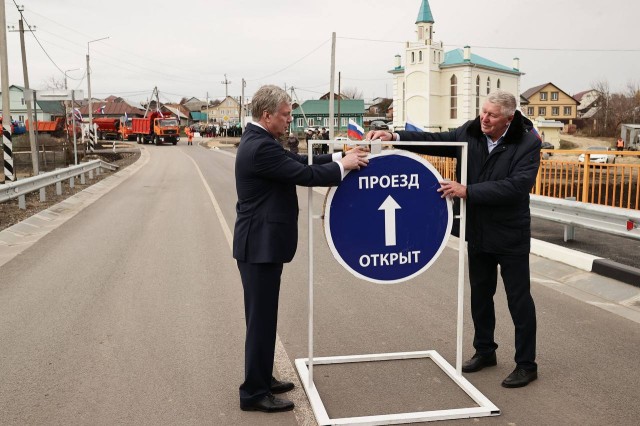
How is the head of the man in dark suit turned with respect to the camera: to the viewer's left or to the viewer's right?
to the viewer's right

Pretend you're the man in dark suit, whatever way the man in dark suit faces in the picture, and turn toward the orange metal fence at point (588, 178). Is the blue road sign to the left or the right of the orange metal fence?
right

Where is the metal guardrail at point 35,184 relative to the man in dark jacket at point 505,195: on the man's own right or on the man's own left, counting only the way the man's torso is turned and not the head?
on the man's own right

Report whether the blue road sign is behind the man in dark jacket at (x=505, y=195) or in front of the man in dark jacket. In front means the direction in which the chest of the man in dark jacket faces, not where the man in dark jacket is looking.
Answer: in front

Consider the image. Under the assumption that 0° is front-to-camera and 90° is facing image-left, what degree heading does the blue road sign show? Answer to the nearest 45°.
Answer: approximately 0°

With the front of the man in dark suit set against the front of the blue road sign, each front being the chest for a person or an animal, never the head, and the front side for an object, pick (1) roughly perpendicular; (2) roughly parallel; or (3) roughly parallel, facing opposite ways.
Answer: roughly perpendicular

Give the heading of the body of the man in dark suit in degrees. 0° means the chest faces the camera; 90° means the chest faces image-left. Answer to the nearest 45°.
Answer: approximately 270°

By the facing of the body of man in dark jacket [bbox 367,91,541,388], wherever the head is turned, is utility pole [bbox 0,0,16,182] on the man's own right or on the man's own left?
on the man's own right

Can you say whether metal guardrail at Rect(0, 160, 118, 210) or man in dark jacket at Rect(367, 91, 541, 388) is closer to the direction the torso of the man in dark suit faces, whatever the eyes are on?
the man in dark jacket

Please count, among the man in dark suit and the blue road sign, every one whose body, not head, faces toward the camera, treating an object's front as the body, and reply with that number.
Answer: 1
